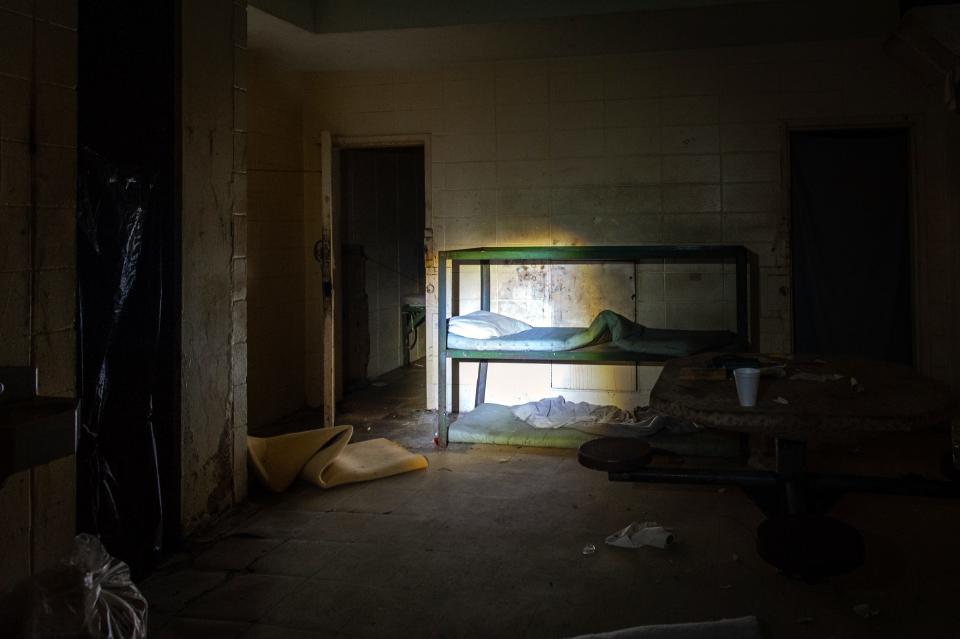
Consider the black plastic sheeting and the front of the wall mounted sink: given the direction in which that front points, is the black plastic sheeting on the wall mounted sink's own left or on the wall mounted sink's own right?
on the wall mounted sink's own left

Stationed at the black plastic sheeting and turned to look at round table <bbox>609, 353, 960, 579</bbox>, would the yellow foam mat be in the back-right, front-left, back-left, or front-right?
front-left

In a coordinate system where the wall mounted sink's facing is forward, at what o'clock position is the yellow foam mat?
The yellow foam mat is roughly at 10 o'clock from the wall mounted sink.

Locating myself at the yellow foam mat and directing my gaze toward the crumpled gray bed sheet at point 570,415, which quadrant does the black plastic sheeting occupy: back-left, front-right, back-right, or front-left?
back-right
